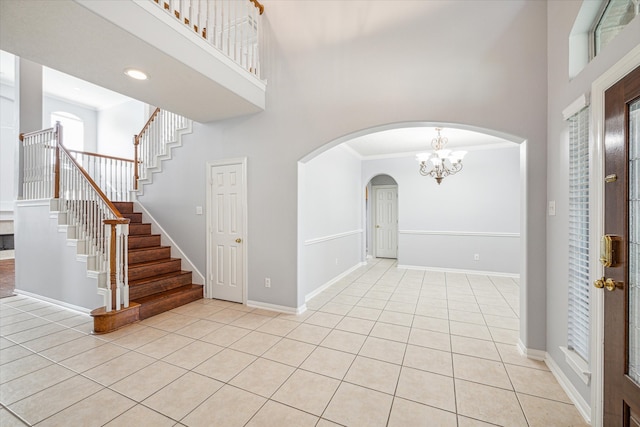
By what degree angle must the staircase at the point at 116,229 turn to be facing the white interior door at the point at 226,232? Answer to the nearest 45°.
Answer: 0° — it already faces it

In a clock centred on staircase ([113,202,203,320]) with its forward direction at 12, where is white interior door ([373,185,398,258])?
The white interior door is roughly at 10 o'clock from the staircase.

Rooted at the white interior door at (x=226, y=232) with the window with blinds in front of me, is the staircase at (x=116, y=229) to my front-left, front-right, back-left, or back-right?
back-right

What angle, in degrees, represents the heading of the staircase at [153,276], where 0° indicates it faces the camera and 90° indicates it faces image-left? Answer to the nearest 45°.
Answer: approximately 315°

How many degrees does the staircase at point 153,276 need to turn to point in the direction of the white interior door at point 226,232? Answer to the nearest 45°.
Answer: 0° — it already faces it

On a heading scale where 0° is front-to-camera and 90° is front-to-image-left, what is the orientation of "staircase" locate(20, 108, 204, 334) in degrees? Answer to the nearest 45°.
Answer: approximately 315°

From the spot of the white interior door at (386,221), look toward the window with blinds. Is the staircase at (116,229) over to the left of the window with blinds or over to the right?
right
